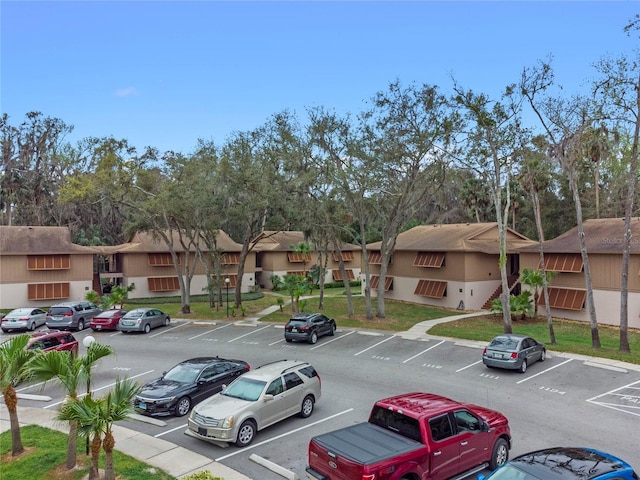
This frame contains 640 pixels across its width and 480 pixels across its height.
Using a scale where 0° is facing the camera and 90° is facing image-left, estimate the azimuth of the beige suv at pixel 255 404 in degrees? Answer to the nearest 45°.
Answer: approximately 45°

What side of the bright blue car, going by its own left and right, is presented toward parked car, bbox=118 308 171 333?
right

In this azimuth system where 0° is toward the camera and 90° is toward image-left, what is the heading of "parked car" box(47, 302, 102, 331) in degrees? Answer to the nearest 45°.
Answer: approximately 225°

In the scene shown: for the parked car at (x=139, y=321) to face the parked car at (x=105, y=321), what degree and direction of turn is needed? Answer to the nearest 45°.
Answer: approximately 90° to its left

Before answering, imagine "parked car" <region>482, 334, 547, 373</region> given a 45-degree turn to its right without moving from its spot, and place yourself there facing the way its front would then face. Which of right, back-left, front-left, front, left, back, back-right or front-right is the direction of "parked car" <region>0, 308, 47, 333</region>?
back

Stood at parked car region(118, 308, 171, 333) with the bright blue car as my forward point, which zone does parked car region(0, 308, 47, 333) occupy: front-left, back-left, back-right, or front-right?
back-right

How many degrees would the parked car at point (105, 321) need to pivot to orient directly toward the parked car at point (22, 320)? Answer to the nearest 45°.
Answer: approximately 135° to its left
